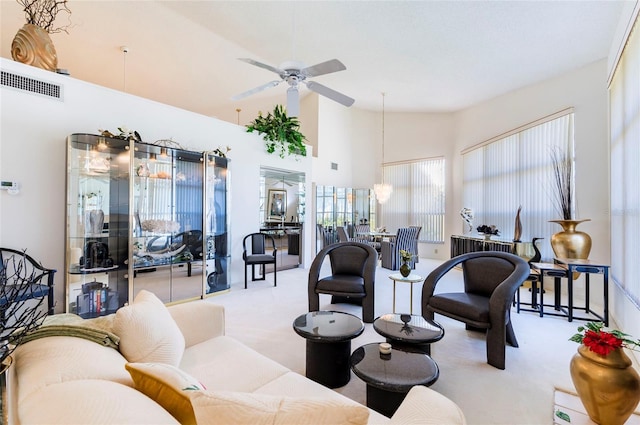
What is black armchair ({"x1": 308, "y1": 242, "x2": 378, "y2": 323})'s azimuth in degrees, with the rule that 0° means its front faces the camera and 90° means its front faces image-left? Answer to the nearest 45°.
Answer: approximately 45°

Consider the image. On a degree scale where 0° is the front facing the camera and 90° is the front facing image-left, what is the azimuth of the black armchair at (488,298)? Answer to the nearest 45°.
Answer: approximately 45°

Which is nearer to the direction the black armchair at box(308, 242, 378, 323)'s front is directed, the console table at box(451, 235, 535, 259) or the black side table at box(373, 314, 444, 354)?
the black side table

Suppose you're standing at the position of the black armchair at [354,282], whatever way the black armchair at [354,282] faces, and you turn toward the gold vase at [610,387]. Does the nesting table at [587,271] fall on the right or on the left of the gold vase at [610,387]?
left

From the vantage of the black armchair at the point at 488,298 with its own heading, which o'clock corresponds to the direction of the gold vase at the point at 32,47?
The gold vase is roughly at 1 o'clock from the black armchair.

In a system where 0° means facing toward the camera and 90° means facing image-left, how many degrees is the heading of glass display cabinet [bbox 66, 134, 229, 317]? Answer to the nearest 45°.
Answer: approximately 315°

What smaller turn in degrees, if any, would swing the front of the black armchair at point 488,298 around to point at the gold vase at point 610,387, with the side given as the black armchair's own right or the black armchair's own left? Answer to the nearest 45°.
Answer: approximately 90° to the black armchair's own left

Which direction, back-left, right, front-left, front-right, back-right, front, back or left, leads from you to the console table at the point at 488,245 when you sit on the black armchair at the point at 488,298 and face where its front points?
back-right

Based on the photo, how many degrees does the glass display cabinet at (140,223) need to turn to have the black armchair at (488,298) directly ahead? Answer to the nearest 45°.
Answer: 0° — it already faces it

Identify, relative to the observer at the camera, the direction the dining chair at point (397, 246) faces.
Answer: facing away from the viewer and to the left of the viewer

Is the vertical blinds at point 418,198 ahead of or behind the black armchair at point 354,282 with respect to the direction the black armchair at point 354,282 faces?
behind

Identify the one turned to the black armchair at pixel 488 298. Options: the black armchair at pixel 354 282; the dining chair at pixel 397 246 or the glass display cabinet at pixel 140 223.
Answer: the glass display cabinet

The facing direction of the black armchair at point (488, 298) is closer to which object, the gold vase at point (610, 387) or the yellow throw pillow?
the yellow throw pillow
